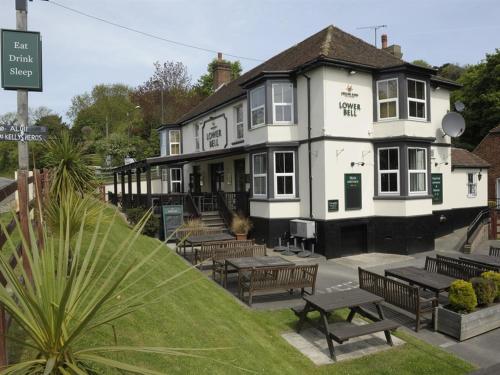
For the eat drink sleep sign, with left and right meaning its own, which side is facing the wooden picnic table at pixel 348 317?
left

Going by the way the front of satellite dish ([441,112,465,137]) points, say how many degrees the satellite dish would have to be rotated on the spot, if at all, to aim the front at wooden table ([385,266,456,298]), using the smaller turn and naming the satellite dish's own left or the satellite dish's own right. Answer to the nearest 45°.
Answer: approximately 45° to the satellite dish's own right

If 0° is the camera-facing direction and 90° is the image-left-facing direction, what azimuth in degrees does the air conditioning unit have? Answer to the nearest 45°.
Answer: approximately 45°

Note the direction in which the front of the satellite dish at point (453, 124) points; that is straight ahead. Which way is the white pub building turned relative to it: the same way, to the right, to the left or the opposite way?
to the right

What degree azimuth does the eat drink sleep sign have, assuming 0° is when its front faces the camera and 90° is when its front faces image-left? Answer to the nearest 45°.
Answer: approximately 0°

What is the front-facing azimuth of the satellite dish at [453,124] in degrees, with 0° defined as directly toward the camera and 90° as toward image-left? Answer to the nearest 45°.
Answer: approximately 315°
